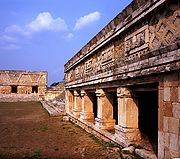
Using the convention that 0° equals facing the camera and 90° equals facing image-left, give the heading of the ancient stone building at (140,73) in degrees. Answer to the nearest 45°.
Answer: approximately 45°
